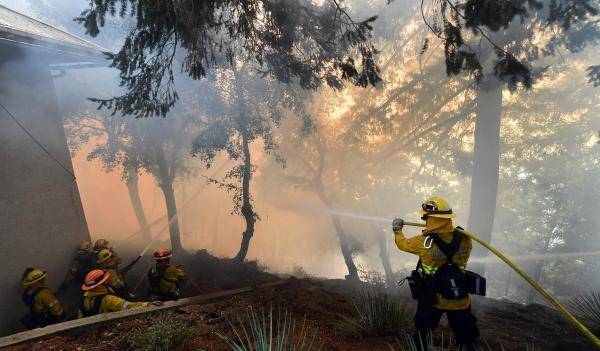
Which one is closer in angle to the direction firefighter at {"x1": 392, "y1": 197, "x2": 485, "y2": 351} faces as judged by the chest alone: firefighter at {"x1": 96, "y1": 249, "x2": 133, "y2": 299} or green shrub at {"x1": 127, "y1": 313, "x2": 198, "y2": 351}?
the firefighter

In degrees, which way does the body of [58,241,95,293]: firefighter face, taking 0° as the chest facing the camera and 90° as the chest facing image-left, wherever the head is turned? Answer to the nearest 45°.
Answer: approximately 225°

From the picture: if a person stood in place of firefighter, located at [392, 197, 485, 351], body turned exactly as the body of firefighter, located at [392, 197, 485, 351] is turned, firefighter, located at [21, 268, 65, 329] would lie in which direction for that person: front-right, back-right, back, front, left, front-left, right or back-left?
front-left

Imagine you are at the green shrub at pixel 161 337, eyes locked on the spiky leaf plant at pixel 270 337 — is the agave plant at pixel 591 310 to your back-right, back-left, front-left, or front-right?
front-left

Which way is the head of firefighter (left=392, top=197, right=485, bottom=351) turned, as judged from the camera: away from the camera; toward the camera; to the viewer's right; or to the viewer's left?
to the viewer's left

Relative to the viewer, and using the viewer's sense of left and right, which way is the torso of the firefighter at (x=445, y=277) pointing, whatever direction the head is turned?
facing away from the viewer and to the left of the viewer

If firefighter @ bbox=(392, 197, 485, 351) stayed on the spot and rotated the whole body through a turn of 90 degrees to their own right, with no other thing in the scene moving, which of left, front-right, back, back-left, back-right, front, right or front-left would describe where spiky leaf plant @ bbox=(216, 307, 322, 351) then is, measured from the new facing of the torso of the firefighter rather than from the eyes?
back

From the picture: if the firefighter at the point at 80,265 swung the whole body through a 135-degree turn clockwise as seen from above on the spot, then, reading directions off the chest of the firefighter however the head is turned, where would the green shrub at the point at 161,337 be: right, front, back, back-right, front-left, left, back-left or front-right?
front

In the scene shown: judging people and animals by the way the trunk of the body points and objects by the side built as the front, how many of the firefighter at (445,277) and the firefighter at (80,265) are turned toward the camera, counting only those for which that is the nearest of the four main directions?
0

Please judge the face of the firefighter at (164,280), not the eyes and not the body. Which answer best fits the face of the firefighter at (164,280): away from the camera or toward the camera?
away from the camera
